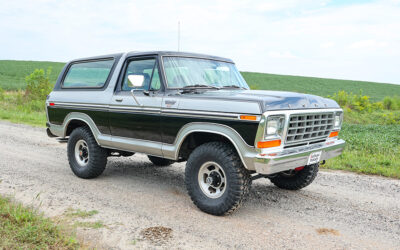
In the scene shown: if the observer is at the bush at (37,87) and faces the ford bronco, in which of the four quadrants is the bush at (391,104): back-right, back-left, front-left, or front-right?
front-left

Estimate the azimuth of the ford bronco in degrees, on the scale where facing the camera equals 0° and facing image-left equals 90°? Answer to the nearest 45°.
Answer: approximately 315°

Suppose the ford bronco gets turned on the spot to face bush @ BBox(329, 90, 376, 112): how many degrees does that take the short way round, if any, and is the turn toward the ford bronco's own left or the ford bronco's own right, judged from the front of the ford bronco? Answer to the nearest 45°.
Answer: approximately 90° to the ford bronco's own left

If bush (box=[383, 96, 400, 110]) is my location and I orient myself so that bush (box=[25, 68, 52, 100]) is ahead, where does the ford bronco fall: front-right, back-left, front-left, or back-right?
front-left

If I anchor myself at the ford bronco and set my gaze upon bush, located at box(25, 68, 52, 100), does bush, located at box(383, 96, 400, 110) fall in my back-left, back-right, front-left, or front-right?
front-right

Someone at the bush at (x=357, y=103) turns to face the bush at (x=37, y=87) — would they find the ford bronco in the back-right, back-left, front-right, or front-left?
front-left

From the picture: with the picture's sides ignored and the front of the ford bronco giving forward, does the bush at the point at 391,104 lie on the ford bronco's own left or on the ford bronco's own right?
on the ford bronco's own left

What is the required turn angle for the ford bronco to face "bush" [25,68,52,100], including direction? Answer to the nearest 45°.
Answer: approximately 180°
